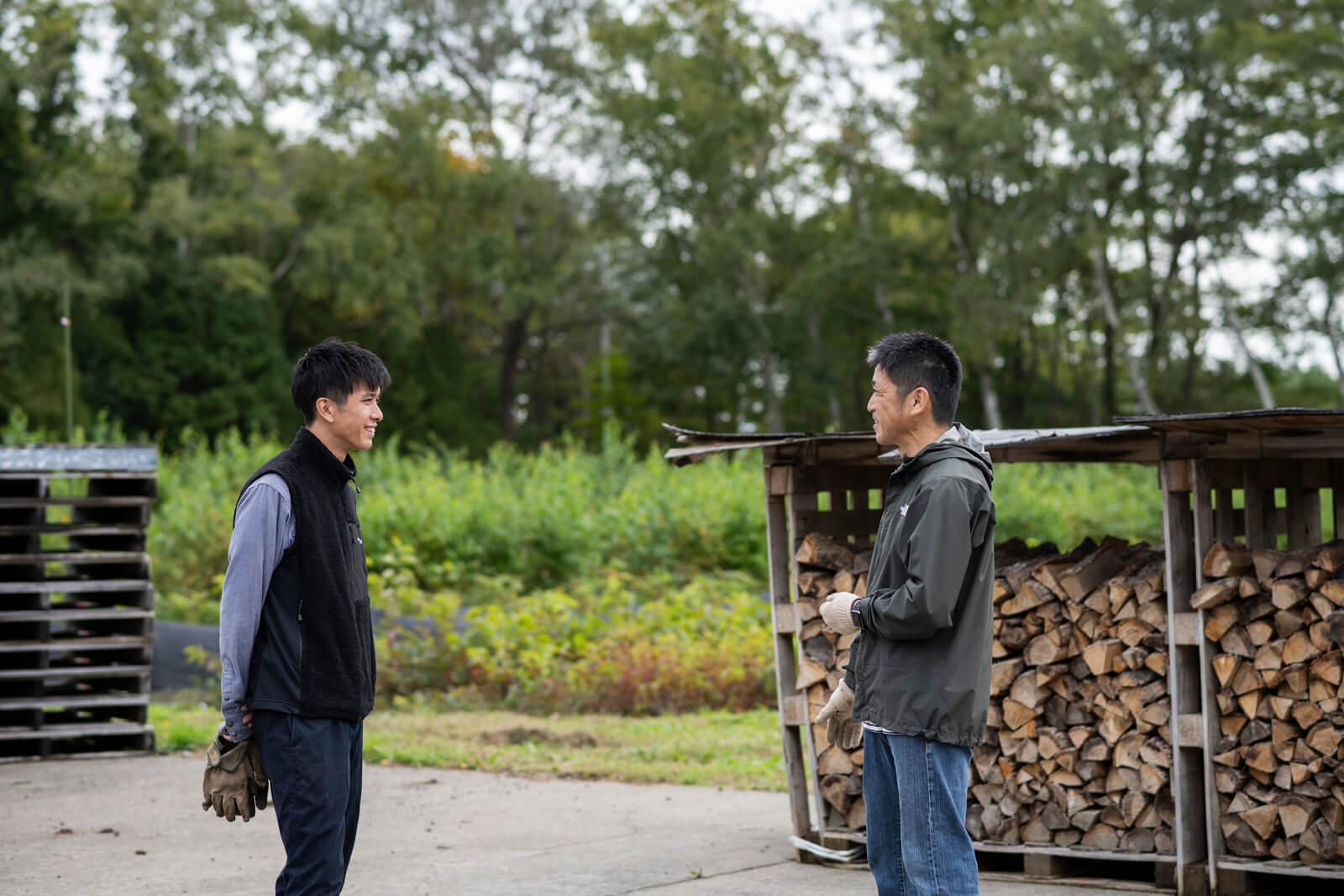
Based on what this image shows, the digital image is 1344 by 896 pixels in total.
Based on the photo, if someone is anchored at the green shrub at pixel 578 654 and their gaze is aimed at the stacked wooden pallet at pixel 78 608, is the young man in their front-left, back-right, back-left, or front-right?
front-left

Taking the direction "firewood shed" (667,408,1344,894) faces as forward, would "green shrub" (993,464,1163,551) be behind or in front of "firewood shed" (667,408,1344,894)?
behind

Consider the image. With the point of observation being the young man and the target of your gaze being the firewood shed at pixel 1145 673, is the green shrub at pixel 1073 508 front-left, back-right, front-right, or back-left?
front-left

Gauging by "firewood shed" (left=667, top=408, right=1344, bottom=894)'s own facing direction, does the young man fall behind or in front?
in front

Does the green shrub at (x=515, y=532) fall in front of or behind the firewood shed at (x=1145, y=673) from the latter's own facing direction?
behind

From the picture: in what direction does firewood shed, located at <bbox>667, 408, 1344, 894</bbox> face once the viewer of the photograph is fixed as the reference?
facing the viewer

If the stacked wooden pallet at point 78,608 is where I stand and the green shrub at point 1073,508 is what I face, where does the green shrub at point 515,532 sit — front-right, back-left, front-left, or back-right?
front-left

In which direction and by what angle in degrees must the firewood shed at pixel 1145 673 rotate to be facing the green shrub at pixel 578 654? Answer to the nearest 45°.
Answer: approximately 135° to its right

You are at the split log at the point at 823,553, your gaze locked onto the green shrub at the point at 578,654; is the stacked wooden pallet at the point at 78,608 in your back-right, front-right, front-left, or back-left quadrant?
front-left

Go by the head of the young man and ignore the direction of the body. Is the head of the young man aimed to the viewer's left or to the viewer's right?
to the viewer's right

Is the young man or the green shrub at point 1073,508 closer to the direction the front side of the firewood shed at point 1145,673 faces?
the young man

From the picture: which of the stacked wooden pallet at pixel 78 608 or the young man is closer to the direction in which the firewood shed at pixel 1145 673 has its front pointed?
the young man

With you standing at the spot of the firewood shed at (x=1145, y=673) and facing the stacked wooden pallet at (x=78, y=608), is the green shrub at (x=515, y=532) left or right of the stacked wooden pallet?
right

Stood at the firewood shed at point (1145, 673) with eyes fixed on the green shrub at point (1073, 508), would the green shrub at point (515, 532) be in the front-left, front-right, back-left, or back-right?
front-left
